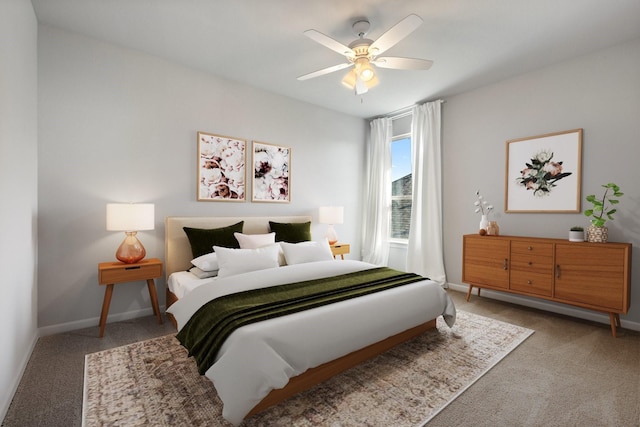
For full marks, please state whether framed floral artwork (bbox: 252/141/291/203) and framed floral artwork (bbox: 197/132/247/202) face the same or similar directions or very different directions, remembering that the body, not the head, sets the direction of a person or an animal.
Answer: same or similar directions

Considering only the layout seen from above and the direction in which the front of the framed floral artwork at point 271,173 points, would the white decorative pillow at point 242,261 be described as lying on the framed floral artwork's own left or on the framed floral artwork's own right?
on the framed floral artwork's own right

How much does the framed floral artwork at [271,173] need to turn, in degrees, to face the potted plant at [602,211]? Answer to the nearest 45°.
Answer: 0° — it already faces it

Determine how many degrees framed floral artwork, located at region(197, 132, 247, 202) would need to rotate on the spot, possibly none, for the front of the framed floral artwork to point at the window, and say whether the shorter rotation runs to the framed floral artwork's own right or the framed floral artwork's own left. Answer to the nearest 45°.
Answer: approximately 45° to the framed floral artwork's own left

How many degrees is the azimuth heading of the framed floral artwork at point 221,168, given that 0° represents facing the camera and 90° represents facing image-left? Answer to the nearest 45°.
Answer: approximately 315°

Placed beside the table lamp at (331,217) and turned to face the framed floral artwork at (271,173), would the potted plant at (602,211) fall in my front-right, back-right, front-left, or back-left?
back-left

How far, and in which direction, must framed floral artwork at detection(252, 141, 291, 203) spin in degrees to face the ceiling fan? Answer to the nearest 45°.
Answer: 0° — it already faces it

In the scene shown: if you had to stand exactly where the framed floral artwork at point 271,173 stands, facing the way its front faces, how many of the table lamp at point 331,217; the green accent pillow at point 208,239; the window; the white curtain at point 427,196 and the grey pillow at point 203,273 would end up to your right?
2

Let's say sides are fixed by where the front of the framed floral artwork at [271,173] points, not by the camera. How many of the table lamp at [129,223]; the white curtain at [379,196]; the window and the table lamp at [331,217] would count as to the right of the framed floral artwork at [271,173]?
1

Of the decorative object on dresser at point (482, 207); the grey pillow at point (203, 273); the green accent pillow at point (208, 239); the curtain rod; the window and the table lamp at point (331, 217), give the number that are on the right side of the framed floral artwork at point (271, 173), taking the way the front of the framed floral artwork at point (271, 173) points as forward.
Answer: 2

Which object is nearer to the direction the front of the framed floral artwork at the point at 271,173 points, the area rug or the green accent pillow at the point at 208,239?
the area rug

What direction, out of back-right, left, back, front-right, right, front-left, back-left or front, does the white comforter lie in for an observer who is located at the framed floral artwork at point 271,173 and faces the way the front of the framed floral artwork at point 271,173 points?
front-right

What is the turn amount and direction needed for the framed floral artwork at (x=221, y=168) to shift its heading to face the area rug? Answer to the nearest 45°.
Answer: approximately 45° to its right

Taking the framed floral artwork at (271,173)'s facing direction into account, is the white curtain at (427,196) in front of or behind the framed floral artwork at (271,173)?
in front

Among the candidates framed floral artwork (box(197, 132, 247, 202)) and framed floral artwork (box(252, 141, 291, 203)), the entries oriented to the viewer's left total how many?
0
